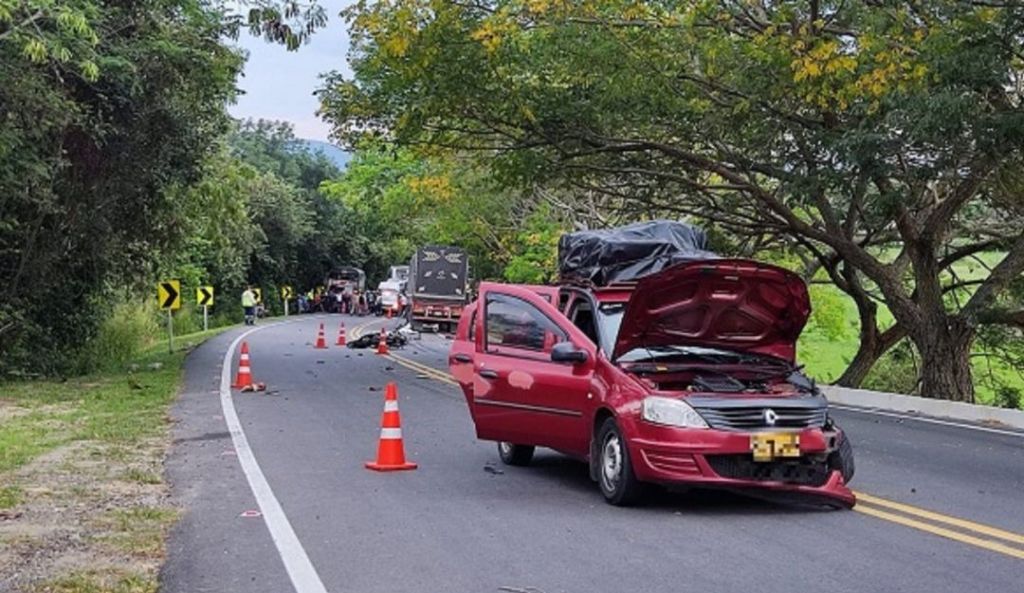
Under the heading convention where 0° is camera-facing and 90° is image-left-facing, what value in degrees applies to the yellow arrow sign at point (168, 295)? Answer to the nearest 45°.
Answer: approximately 0°

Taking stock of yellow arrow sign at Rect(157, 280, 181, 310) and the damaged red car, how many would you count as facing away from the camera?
0

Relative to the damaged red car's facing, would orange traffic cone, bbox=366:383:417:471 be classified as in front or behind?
behind

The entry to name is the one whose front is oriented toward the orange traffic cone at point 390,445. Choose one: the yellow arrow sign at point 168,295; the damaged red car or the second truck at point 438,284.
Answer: the yellow arrow sign

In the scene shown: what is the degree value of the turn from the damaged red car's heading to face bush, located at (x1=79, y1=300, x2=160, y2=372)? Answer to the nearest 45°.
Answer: approximately 180°

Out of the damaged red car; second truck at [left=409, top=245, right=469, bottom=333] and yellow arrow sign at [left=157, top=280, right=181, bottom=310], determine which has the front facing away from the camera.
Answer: the second truck

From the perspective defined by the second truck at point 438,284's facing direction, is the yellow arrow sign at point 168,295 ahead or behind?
behind

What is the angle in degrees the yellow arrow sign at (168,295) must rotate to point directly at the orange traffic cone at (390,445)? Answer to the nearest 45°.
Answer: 0° — it already faces it

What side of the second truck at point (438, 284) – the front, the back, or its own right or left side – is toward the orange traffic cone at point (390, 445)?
back

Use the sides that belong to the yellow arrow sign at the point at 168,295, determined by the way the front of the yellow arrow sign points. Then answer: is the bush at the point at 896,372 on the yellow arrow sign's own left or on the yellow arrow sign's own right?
on the yellow arrow sign's own left

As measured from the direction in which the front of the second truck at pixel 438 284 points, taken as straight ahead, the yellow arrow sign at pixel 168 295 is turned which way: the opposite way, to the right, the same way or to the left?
the opposite way

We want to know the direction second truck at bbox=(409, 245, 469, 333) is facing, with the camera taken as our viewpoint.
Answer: facing away from the viewer

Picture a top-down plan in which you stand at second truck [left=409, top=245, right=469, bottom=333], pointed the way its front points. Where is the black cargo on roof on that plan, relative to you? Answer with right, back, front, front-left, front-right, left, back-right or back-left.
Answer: back
